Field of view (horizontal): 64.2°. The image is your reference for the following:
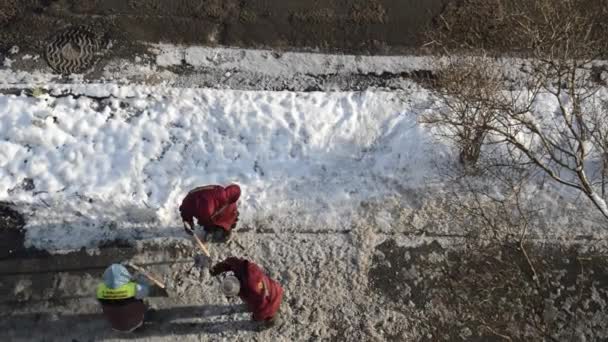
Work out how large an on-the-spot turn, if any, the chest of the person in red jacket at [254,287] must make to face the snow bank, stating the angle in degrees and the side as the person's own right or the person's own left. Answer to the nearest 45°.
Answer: approximately 45° to the person's own right

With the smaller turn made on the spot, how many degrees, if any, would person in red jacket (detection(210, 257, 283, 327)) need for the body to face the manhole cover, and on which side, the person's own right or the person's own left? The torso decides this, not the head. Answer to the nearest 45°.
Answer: approximately 45° to the person's own right

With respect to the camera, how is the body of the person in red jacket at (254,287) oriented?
to the viewer's left

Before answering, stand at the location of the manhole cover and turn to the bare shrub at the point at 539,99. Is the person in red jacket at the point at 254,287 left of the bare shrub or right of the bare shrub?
right

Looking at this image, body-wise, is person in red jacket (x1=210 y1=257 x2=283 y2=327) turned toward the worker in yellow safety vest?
yes

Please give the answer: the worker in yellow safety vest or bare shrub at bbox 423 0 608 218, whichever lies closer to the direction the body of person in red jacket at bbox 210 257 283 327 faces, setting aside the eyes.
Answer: the worker in yellow safety vest

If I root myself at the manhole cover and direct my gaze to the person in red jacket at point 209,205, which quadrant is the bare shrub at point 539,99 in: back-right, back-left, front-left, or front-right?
front-left
